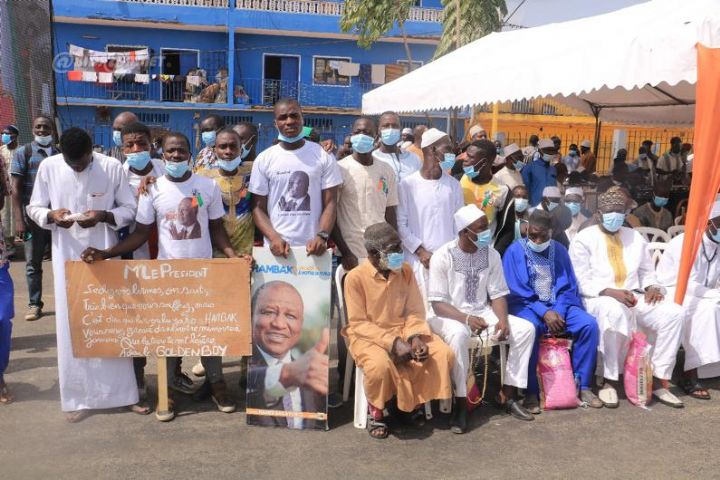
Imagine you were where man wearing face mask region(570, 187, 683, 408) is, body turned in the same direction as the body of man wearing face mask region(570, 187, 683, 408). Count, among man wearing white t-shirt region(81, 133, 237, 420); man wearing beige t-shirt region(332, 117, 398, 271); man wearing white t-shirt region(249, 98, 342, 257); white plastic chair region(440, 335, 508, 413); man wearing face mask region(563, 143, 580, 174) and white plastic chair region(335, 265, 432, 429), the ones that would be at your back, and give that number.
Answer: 1

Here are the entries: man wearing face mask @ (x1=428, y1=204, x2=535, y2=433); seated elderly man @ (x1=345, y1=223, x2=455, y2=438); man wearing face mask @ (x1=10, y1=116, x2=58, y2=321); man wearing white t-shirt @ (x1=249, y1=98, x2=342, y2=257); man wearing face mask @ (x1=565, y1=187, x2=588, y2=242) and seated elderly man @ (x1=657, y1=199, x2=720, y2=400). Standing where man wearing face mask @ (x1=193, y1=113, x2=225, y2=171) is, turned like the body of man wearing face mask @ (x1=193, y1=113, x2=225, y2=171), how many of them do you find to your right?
1

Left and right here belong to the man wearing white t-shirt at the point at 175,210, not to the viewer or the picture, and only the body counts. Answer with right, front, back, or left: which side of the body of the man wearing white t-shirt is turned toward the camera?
front

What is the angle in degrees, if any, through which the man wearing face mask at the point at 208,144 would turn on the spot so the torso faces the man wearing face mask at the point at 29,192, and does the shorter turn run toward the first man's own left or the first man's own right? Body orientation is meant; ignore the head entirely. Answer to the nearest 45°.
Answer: approximately 90° to the first man's own right

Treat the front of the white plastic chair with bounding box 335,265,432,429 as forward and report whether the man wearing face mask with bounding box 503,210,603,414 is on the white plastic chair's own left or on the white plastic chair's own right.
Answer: on the white plastic chair's own left

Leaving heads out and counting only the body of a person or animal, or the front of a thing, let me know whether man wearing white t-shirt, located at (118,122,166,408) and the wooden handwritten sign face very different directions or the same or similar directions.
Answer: same or similar directions

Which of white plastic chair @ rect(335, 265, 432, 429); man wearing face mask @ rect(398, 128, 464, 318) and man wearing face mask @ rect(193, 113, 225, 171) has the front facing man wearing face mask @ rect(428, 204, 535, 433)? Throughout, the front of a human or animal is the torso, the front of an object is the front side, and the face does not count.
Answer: man wearing face mask @ rect(398, 128, 464, 318)

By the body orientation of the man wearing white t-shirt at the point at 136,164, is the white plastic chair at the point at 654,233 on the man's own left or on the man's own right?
on the man's own left

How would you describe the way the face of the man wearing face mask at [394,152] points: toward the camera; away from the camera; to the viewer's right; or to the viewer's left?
toward the camera

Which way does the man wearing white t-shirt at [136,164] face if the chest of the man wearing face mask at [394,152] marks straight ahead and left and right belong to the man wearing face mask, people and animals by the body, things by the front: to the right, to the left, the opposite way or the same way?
the same way

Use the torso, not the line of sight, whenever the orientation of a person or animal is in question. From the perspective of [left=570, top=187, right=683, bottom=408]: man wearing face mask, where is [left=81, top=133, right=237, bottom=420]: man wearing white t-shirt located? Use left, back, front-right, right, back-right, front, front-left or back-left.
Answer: front-right

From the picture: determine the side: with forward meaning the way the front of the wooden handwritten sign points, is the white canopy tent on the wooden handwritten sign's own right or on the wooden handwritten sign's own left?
on the wooden handwritten sign's own left

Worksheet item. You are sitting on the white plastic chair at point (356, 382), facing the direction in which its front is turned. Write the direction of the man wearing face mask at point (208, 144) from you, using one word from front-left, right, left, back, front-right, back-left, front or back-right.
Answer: back-right

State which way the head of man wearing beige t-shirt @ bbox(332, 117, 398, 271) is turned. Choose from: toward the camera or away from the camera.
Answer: toward the camera

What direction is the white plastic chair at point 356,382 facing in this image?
toward the camera

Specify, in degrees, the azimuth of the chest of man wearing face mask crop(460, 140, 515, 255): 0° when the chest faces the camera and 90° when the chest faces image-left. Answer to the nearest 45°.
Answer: approximately 45°

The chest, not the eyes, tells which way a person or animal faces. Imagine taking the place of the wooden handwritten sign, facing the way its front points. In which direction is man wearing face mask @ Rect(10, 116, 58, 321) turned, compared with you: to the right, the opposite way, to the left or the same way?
the same way
